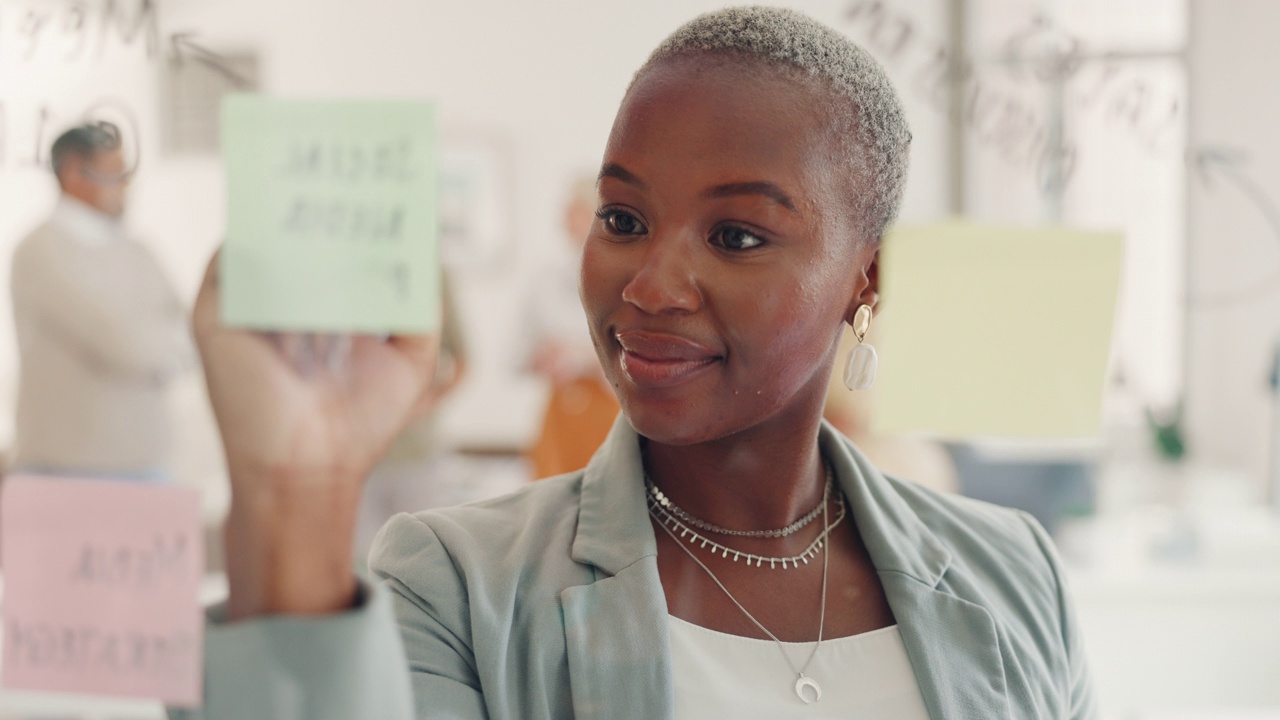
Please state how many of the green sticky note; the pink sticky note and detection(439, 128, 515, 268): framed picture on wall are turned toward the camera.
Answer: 1

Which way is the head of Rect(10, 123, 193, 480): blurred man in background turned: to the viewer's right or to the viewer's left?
to the viewer's right

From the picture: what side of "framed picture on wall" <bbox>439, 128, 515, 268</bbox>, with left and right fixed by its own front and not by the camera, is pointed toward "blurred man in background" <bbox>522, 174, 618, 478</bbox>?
front

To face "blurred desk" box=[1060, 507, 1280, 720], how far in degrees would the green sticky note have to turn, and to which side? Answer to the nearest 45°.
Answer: approximately 45° to its right

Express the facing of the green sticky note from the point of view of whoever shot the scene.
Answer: facing away from the viewer

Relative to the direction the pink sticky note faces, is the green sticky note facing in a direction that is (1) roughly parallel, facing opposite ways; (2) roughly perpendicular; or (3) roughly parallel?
roughly parallel

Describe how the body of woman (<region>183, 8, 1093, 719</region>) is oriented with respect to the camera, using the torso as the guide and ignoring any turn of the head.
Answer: toward the camera

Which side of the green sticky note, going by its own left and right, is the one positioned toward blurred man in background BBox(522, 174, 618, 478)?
front

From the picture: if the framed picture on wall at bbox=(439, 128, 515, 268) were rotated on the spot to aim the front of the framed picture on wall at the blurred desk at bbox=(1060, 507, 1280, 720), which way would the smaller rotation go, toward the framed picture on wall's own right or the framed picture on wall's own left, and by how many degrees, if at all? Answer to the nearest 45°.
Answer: approximately 45° to the framed picture on wall's own left

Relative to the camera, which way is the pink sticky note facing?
away from the camera

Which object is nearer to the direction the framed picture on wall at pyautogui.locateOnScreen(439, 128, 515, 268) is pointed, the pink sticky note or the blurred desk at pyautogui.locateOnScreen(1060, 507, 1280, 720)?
the pink sticky note

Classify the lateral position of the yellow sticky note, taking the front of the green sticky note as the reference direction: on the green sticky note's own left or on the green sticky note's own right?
on the green sticky note's own right

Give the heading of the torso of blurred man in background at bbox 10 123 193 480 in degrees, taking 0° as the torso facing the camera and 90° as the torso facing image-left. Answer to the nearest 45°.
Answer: approximately 315°
